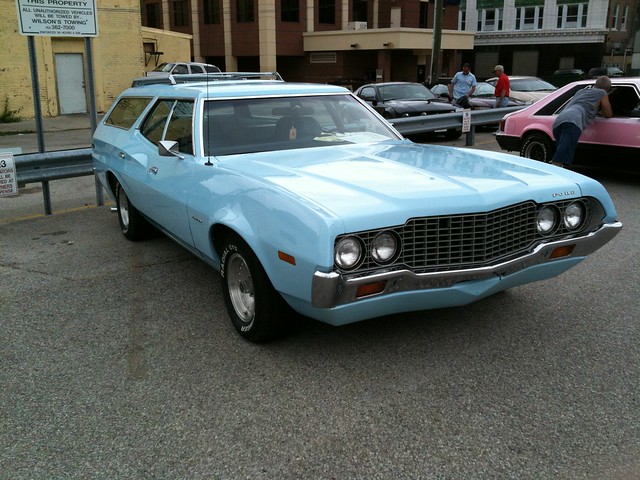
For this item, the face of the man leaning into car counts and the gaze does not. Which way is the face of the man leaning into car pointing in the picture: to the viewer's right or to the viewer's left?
to the viewer's right

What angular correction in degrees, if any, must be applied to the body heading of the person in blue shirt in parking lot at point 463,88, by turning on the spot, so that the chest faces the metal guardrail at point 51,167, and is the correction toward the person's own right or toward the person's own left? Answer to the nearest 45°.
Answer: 0° — they already face it

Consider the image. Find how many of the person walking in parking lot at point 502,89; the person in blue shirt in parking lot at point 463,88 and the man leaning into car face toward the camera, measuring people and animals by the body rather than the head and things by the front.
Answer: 1

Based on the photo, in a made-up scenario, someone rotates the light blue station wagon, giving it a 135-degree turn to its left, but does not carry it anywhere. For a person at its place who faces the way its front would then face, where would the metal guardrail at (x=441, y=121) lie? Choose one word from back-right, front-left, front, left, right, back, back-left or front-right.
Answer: front

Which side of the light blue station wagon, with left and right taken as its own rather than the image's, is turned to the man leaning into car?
left

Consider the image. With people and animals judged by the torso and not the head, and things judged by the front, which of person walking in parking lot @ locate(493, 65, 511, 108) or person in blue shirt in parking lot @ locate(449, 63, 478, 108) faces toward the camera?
person in blue shirt in parking lot @ locate(449, 63, 478, 108)

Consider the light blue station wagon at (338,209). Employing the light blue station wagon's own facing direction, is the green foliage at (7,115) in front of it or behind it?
behind

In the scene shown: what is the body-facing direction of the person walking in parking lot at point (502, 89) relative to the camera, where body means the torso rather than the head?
to the viewer's left

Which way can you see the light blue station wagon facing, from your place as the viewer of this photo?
facing the viewer and to the right of the viewer

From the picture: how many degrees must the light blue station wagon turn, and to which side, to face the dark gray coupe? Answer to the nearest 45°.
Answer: approximately 135° to its left

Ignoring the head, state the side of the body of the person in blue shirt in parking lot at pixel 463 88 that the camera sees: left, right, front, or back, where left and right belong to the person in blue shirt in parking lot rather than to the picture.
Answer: front

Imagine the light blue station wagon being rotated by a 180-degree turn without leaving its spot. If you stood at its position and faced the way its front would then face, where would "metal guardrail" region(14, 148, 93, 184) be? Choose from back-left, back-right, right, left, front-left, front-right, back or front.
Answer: front

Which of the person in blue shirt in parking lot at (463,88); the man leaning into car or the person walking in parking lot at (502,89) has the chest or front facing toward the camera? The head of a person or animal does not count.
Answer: the person in blue shirt in parking lot at (463,88)
